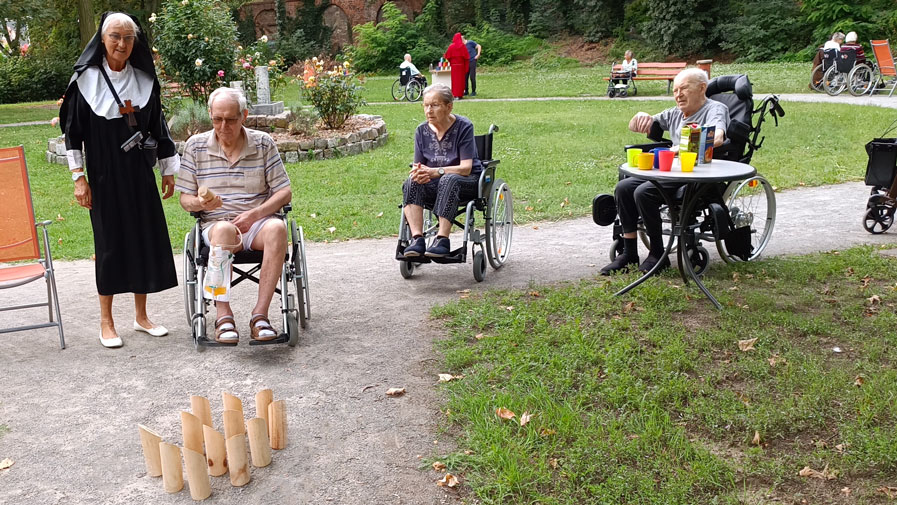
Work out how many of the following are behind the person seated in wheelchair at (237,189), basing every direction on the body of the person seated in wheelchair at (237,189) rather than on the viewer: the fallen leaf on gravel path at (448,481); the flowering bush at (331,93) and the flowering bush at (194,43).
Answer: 2

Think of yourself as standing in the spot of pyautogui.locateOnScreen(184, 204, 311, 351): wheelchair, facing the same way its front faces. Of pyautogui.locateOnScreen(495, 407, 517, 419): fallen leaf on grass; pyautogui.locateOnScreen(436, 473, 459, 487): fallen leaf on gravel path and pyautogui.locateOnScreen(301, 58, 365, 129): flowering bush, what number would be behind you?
1

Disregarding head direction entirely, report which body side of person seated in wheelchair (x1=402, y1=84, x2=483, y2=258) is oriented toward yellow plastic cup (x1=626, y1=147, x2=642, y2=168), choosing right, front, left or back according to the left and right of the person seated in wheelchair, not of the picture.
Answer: left

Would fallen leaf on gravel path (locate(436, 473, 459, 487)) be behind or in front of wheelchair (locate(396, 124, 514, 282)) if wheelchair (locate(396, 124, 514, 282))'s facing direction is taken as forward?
in front

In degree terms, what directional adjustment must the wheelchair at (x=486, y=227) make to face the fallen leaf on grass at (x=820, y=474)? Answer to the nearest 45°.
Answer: approximately 45° to its left

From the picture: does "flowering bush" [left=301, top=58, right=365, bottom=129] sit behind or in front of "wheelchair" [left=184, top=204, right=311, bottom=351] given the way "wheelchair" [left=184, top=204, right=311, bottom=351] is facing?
behind

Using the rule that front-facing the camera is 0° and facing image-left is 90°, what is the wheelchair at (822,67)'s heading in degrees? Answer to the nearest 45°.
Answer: approximately 135°

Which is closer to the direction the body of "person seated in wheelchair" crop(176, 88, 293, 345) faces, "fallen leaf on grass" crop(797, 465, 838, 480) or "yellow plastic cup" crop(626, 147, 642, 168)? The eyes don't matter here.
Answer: the fallen leaf on grass
